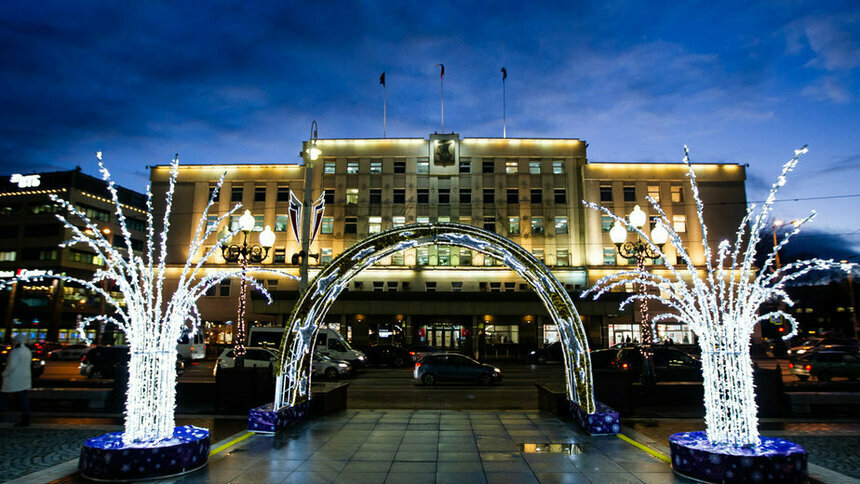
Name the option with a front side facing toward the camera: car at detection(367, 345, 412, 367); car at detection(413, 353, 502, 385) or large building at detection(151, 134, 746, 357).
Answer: the large building

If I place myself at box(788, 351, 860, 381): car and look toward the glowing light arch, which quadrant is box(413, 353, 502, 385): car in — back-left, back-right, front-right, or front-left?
front-right

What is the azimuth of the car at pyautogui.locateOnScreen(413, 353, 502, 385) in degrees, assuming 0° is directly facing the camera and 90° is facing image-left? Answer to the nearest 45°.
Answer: approximately 270°

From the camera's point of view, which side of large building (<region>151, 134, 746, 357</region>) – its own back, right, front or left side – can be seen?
front

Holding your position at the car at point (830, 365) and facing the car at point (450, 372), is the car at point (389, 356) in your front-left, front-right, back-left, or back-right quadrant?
front-right

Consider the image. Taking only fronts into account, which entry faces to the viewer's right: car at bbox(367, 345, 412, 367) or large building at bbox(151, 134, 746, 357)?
the car

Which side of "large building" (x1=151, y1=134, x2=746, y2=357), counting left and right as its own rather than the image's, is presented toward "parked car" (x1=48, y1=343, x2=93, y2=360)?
right

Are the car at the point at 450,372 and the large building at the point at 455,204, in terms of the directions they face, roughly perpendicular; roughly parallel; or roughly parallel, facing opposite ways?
roughly perpendicular

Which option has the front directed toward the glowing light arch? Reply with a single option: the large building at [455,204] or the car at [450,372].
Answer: the large building

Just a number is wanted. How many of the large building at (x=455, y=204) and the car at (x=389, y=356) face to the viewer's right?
1

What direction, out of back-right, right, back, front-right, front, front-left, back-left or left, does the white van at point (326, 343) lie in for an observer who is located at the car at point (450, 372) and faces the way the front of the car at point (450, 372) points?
back-left

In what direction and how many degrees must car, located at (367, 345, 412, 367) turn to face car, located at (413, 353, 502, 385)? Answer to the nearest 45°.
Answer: approximately 90° to its right

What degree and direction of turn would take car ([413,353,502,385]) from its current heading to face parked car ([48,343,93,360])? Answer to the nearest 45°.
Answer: approximately 135° to its left

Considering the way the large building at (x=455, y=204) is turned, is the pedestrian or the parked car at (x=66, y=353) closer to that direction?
the pedestrian
